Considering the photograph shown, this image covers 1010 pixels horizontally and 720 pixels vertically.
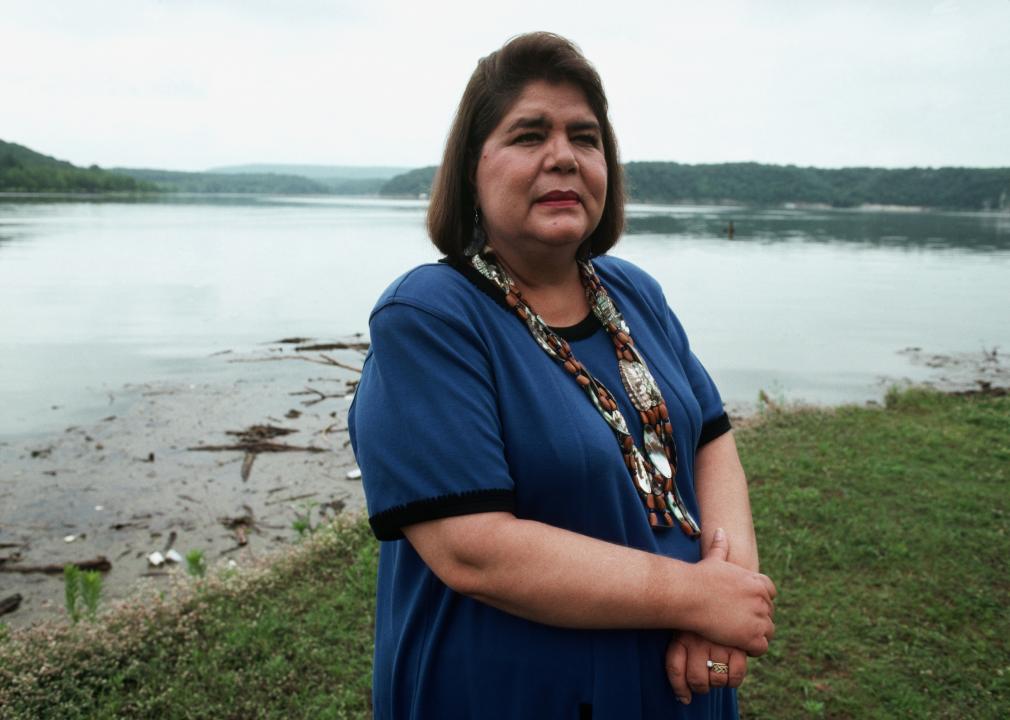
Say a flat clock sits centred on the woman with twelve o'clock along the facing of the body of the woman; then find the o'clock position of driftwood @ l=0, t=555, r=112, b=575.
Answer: The driftwood is roughly at 6 o'clock from the woman.

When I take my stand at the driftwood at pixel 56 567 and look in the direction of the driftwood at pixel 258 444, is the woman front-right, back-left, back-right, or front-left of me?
back-right

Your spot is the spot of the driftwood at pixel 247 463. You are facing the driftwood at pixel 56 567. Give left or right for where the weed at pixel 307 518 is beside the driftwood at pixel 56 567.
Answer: left

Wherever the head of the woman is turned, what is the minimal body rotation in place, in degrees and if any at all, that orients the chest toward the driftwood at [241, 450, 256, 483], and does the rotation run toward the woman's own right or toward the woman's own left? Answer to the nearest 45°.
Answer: approximately 180°

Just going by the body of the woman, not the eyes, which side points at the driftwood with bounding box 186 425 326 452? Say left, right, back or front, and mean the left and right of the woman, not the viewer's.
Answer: back

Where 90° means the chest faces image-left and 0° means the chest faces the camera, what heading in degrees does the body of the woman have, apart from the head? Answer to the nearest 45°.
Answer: approximately 315°

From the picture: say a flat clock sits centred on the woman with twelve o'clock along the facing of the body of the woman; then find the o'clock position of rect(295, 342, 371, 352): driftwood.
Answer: The driftwood is roughly at 7 o'clock from the woman.

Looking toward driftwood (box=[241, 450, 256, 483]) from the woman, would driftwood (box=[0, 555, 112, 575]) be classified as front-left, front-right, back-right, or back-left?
front-left
